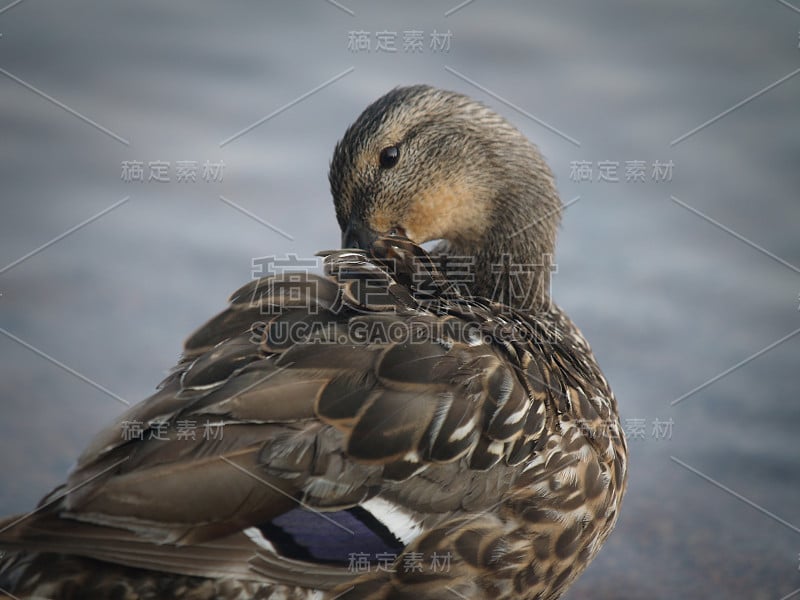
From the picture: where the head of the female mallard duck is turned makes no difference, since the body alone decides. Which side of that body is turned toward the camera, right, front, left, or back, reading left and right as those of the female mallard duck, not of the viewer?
right
